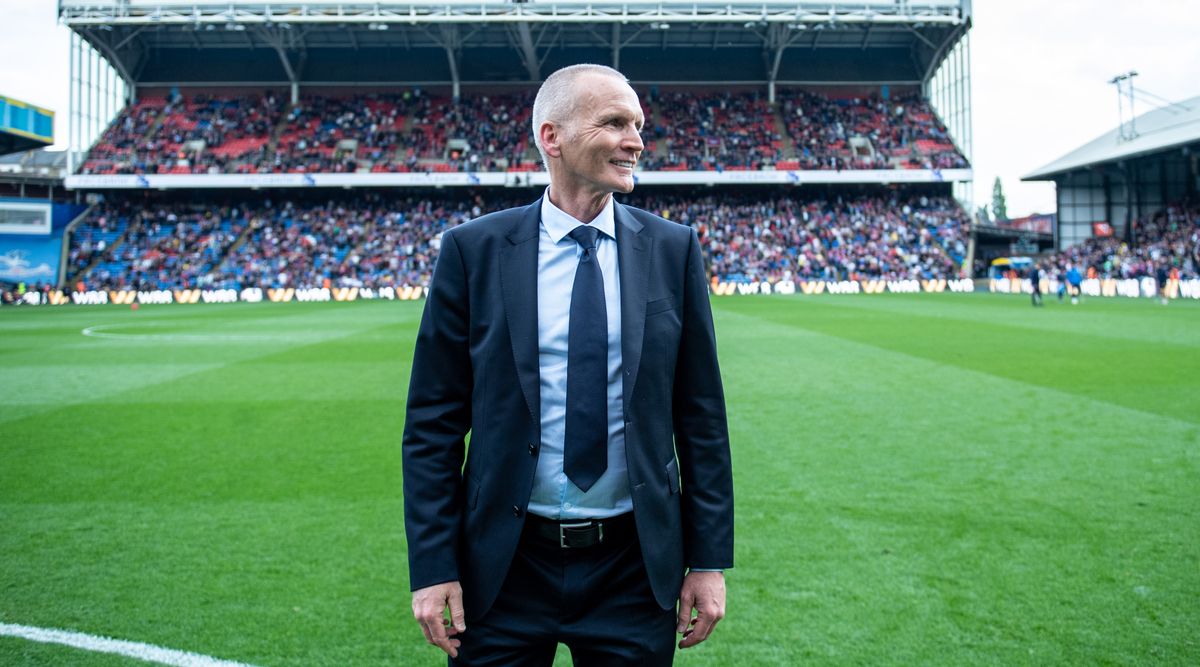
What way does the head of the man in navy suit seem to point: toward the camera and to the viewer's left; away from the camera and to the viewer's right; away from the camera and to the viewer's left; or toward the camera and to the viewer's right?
toward the camera and to the viewer's right

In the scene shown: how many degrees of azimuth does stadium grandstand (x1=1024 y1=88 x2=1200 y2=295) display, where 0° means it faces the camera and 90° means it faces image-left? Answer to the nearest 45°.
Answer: approximately 45°

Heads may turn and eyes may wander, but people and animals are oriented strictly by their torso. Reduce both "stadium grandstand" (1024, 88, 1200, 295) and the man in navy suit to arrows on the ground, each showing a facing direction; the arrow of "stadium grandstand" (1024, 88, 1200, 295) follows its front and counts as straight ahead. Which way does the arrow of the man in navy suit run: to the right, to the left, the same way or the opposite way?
to the left

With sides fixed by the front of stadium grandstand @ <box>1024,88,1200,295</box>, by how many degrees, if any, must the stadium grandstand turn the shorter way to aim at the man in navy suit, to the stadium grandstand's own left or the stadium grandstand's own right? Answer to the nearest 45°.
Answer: approximately 45° to the stadium grandstand's own left

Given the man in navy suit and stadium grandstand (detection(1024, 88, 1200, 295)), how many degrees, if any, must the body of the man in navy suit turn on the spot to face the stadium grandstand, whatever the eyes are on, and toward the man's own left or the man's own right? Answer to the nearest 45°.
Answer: approximately 135° to the man's own left

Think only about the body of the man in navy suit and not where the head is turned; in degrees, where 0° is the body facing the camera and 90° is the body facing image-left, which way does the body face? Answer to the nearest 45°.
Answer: approximately 0°

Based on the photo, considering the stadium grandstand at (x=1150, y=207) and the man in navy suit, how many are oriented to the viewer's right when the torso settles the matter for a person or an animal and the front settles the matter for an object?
0
